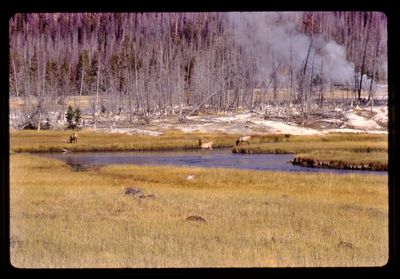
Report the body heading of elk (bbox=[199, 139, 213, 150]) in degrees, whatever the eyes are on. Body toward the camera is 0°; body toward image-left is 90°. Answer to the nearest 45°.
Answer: approximately 90°

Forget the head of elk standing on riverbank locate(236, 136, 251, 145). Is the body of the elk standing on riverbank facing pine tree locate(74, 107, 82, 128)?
yes

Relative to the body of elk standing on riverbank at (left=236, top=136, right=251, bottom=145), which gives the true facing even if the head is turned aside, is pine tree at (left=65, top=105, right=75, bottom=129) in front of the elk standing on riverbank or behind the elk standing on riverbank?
in front

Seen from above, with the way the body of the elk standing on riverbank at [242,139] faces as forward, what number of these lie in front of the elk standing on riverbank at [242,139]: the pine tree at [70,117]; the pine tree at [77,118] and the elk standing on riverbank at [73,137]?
3

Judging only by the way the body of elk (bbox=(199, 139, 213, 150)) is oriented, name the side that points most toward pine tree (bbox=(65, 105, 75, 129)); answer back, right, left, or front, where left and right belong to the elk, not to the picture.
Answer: front

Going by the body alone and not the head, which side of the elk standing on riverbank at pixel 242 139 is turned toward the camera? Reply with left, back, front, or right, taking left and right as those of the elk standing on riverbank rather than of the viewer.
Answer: left

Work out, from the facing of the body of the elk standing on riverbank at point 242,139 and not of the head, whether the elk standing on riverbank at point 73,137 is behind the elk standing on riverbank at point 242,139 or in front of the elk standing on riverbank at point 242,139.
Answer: in front

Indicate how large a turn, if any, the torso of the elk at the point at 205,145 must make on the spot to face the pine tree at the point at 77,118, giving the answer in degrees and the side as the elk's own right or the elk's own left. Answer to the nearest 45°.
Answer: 0° — it already faces it
